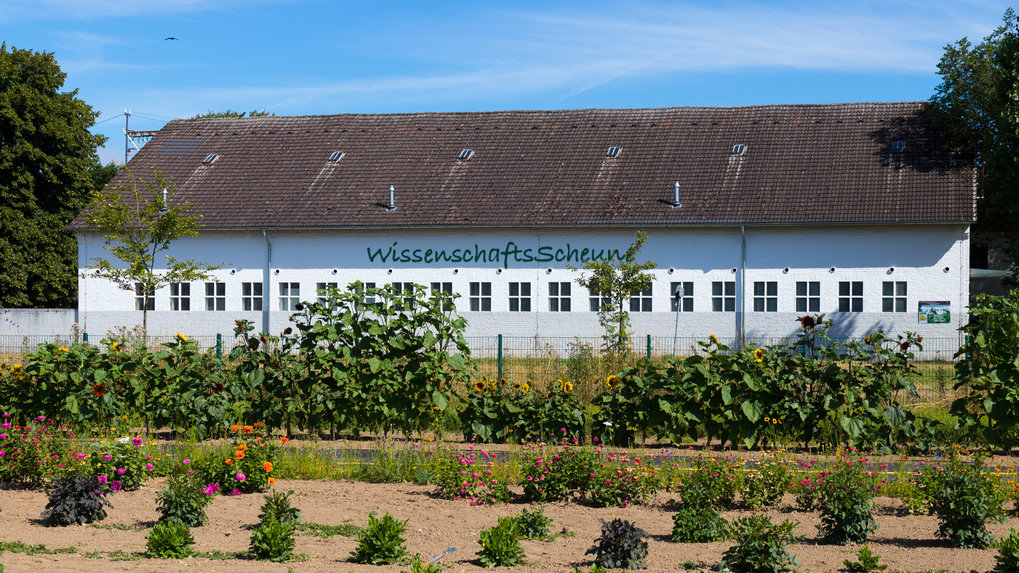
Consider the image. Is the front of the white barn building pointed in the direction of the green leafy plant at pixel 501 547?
yes

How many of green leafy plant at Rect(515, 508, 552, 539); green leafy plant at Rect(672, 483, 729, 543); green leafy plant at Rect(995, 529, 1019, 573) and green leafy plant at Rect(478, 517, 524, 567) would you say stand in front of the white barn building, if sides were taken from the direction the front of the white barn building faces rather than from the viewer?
4

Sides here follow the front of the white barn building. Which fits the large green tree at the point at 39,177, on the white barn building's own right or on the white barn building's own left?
on the white barn building's own right

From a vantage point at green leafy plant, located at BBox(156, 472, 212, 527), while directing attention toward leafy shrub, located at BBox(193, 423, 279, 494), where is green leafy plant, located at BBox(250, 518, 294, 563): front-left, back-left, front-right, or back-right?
back-right

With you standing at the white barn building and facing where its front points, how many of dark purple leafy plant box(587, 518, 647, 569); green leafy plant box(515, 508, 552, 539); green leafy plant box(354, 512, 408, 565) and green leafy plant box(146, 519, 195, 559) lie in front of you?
4

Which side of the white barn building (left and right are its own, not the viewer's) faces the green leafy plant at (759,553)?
front

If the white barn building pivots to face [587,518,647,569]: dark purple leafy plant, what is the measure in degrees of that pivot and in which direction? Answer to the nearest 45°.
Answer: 0° — it already faces it

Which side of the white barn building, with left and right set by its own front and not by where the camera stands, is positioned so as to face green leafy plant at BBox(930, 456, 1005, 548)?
front

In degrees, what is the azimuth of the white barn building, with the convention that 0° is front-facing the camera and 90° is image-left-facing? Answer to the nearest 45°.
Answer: approximately 0°

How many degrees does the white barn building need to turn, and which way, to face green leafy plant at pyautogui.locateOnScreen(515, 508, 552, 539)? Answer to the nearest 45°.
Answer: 0° — it already faces it

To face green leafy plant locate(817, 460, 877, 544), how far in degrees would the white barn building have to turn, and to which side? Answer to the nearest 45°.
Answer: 0° — it already faces it

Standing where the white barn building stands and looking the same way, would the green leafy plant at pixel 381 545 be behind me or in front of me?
in front

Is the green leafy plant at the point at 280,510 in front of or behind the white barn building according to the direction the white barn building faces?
in front
